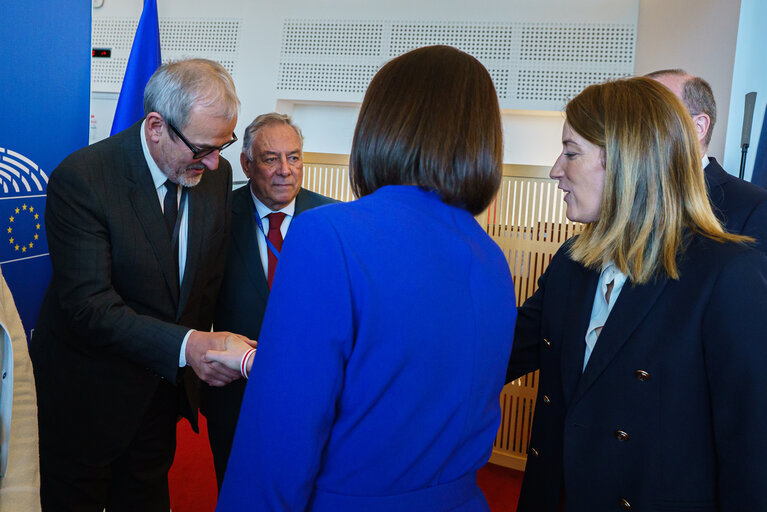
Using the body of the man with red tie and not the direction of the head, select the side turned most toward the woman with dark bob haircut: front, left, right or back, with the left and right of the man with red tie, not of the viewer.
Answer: front

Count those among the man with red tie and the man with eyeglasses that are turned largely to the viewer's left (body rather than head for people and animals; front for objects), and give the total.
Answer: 0

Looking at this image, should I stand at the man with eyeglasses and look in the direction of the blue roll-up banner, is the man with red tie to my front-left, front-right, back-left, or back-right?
front-right

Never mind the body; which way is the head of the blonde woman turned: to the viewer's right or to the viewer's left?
to the viewer's left

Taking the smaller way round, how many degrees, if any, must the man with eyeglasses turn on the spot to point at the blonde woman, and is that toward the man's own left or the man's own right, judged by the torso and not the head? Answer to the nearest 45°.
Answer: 0° — they already face them

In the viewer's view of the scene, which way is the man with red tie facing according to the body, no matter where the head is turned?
toward the camera

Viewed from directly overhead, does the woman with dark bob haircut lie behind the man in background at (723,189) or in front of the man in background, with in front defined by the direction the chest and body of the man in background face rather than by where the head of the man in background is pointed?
in front

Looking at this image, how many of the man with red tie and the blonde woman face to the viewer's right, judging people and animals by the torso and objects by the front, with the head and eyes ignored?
0
